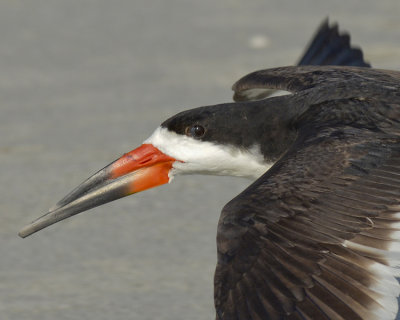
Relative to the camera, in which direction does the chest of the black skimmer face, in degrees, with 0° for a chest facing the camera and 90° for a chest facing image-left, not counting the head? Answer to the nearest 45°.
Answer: approximately 90°
